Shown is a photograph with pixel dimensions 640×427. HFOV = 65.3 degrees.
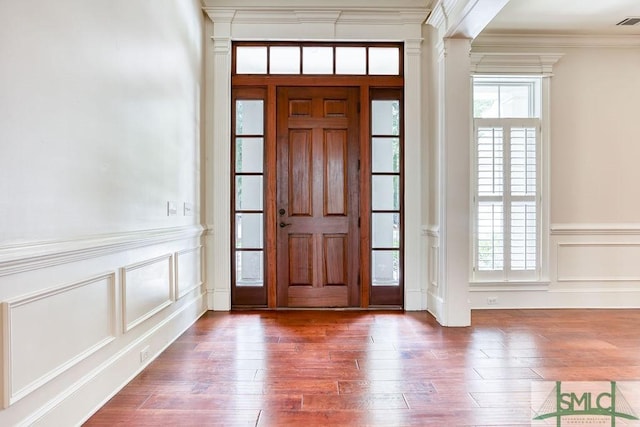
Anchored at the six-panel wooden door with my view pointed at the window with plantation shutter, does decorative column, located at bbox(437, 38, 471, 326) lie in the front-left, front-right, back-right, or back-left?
front-right

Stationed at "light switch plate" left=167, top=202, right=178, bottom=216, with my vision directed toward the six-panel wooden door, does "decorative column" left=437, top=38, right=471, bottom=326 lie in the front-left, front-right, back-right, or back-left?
front-right

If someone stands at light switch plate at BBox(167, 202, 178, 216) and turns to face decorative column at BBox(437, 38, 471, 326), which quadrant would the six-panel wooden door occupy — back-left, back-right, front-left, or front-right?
front-left

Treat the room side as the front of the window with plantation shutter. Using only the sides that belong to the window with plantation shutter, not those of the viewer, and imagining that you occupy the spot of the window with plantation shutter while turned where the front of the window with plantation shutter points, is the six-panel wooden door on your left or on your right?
on your right

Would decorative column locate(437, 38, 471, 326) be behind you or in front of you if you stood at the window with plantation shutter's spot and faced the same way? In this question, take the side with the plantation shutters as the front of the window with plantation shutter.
in front

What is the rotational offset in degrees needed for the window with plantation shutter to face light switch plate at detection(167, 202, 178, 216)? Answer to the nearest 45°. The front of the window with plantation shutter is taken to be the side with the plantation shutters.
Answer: approximately 45° to its right

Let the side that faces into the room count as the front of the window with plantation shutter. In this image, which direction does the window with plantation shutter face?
toward the camera
